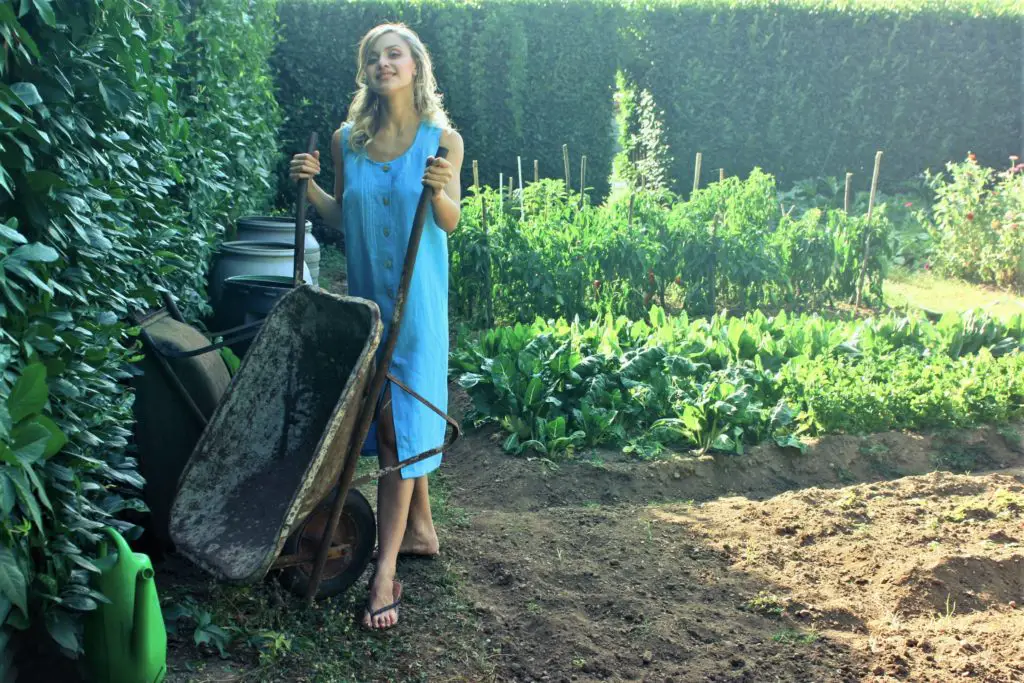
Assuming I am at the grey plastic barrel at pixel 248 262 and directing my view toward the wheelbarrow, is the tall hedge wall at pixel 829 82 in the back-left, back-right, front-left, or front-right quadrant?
back-left

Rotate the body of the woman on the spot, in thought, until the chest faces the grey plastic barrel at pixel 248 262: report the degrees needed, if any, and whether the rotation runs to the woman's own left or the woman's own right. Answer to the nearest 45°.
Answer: approximately 180°

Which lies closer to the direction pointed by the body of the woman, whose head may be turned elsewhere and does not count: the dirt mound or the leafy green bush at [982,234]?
the dirt mound

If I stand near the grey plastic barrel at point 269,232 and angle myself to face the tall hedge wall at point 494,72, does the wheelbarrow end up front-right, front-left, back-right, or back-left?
back-right

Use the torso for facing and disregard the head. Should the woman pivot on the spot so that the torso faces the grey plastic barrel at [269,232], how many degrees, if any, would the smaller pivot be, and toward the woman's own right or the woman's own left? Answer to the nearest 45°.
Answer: approximately 180°

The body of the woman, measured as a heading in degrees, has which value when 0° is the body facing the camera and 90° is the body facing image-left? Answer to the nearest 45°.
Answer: approximately 0°
